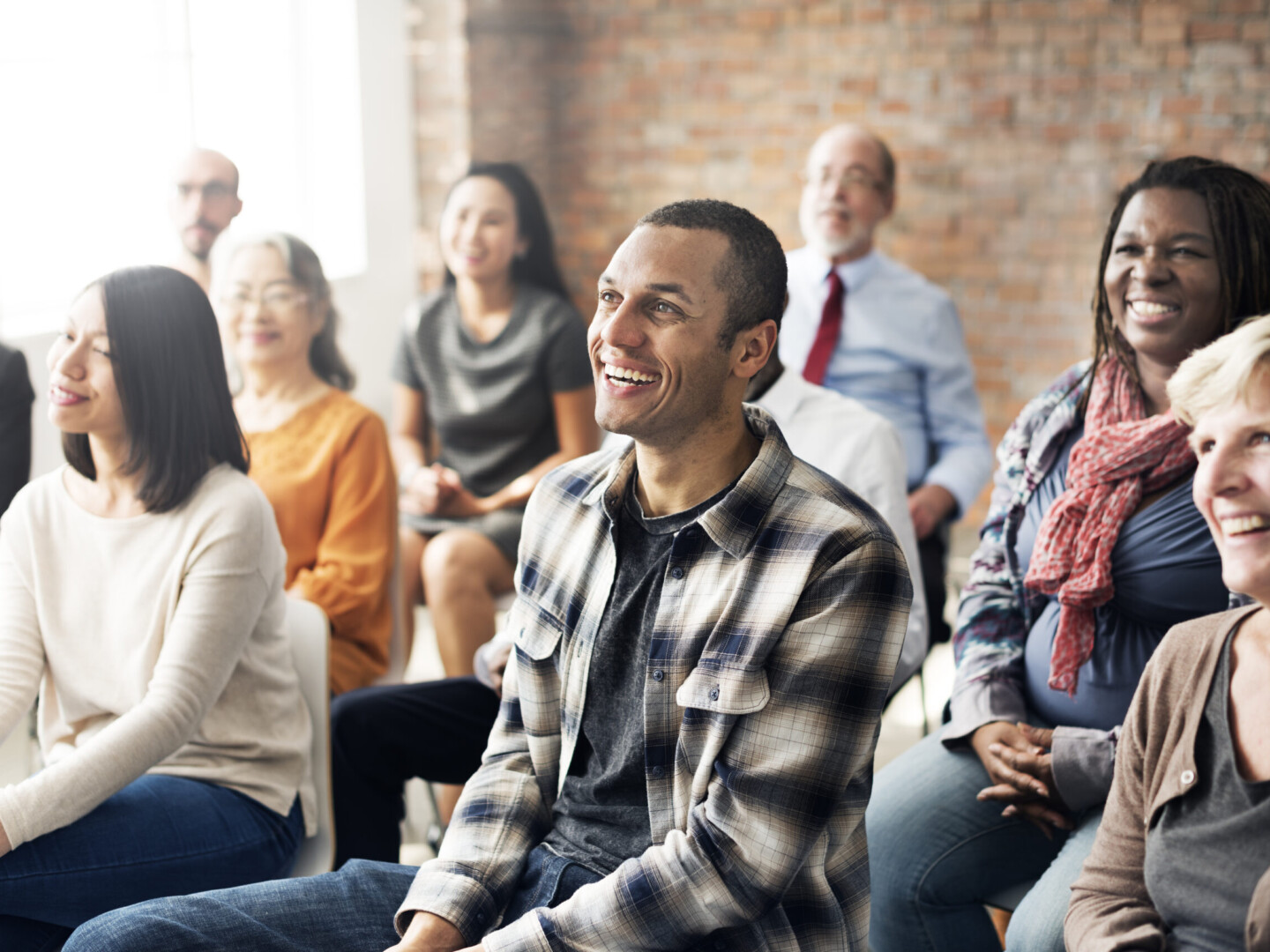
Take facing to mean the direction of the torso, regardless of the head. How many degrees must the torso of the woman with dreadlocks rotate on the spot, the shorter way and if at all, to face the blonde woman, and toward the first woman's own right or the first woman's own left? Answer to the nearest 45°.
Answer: approximately 45° to the first woman's own left

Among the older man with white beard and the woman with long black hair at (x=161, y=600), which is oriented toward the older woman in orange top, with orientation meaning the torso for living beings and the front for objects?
the older man with white beard

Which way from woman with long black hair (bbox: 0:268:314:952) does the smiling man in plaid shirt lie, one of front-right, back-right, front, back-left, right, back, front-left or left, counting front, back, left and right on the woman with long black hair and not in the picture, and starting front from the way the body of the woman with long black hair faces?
left

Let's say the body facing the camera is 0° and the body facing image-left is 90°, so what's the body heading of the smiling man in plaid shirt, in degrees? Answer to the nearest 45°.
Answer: approximately 45°

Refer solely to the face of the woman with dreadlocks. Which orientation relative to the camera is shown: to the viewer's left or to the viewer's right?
to the viewer's left

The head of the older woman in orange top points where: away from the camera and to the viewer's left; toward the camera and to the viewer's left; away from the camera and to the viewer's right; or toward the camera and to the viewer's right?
toward the camera and to the viewer's left

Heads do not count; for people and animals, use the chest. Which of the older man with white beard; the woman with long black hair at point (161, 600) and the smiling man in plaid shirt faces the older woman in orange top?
the older man with white beard

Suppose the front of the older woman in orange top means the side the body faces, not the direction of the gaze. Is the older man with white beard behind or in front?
behind

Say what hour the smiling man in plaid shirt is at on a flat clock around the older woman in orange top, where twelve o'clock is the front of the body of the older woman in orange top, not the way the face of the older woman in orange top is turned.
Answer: The smiling man in plaid shirt is roughly at 10 o'clock from the older woman in orange top.

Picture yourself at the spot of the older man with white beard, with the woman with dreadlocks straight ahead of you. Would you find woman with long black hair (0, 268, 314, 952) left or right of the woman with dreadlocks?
right

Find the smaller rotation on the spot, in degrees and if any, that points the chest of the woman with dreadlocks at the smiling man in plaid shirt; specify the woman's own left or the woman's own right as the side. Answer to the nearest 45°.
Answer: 0° — they already face them

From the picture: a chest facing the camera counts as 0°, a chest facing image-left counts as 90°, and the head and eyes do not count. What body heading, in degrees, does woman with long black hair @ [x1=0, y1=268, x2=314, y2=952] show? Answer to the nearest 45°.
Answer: approximately 45°
